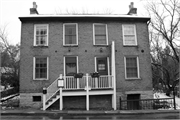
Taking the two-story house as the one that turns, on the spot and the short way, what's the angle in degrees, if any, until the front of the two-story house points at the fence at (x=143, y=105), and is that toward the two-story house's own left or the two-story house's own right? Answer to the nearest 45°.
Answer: approximately 90° to the two-story house's own left

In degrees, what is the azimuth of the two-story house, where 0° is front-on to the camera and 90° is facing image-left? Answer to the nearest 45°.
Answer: approximately 0°
